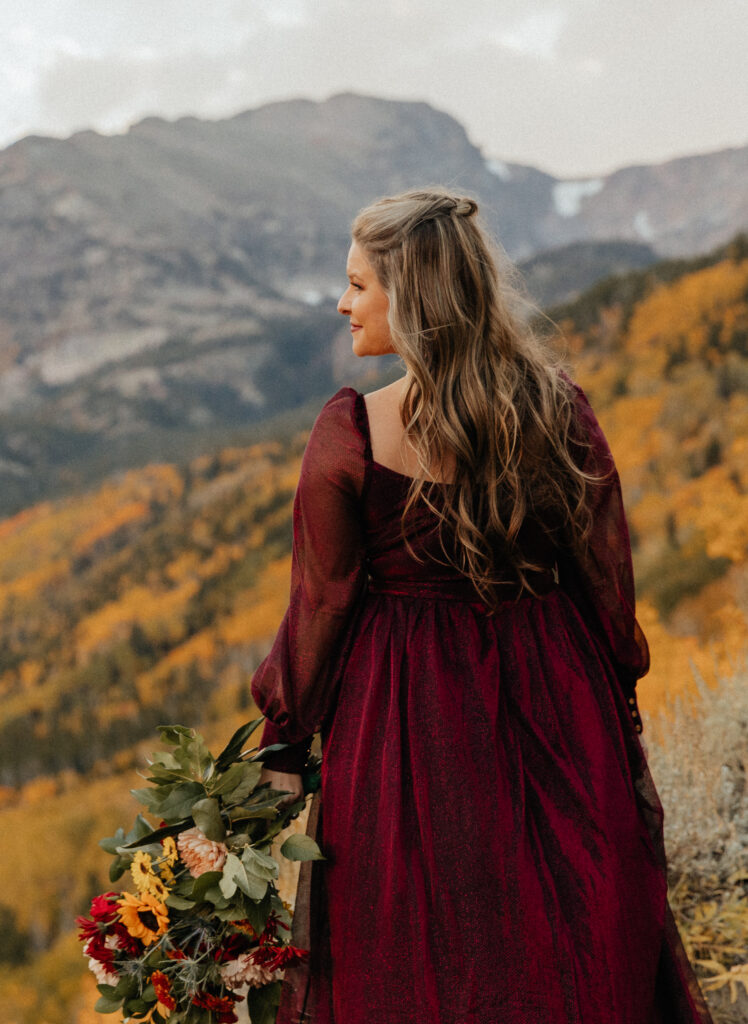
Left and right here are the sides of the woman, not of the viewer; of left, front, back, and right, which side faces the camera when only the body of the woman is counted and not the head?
back

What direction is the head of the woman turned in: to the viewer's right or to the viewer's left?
to the viewer's left
